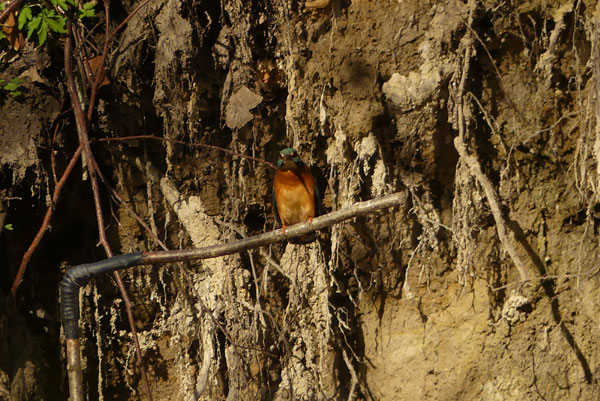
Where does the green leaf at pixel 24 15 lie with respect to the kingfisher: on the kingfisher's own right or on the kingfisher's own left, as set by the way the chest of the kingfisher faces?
on the kingfisher's own right

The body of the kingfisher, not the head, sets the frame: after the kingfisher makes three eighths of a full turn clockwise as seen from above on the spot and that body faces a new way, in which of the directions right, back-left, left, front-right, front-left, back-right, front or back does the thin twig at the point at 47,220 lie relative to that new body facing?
front-left

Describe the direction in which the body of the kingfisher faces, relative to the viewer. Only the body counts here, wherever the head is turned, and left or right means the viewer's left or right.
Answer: facing the viewer

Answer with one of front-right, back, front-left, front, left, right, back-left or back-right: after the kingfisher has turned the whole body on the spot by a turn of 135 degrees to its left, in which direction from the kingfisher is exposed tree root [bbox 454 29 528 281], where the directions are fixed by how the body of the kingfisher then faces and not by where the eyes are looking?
front-right

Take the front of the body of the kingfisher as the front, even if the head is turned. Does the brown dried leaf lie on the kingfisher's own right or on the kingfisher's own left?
on the kingfisher's own right
